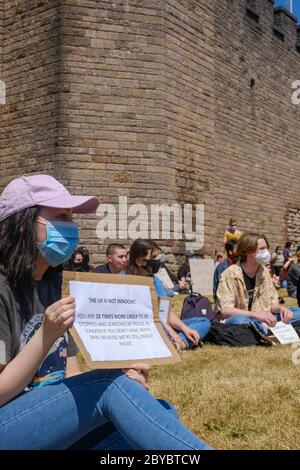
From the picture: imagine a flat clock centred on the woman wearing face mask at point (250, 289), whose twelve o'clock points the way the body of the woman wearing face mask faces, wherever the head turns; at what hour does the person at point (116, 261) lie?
The person is roughly at 5 o'clock from the woman wearing face mask.

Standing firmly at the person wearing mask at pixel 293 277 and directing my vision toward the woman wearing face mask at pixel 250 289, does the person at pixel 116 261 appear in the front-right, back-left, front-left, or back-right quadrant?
front-right

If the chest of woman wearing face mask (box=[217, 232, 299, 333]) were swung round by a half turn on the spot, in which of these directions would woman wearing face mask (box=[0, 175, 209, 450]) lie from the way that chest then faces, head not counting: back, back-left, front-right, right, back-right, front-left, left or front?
back-left

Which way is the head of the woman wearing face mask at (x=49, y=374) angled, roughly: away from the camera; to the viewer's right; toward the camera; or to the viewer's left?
to the viewer's right

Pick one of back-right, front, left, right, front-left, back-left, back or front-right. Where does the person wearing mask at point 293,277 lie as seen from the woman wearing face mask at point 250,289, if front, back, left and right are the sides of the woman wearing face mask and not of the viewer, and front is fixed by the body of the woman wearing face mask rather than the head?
back-left

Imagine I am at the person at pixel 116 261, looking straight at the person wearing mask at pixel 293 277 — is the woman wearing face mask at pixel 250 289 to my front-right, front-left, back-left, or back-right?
front-right

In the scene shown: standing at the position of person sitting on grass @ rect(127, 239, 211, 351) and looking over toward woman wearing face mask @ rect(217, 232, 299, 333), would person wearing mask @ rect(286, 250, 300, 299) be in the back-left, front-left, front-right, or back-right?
front-left
